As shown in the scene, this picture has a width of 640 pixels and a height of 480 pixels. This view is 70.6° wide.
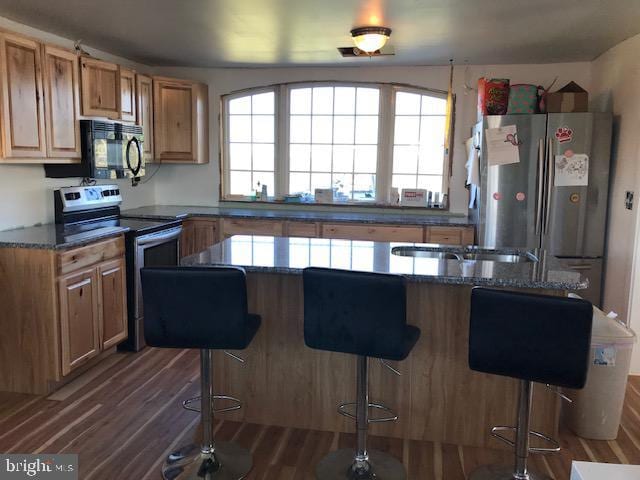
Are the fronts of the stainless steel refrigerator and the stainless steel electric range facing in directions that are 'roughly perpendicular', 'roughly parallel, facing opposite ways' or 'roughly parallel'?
roughly perpendicular

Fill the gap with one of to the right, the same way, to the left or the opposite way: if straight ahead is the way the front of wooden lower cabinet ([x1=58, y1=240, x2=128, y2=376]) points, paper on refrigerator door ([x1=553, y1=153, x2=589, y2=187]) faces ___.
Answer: to the right

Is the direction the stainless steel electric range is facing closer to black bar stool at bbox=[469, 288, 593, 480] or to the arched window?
the black bar stool

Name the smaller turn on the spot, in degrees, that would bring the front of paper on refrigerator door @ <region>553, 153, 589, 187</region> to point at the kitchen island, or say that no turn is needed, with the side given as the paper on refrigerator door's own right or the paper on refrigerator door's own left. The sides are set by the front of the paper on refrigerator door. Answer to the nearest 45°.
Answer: approximately 45° to the paper on refrigerator door's own right

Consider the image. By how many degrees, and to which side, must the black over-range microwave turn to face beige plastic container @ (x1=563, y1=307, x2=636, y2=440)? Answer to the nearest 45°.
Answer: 0° — it already faces it

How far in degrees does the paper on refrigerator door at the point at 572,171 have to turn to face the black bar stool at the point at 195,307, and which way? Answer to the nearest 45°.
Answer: approximately 45° to its right

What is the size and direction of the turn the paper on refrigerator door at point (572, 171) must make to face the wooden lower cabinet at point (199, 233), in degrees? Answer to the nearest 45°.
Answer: approximately 90° to its right

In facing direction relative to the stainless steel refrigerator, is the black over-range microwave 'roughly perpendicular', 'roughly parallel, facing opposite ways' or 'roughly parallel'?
roughly perpendicular

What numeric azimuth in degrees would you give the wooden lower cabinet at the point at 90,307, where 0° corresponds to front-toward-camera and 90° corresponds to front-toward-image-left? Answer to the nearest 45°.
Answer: approximately 315°

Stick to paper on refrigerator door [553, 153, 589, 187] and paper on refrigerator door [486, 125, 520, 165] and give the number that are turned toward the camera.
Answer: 2
